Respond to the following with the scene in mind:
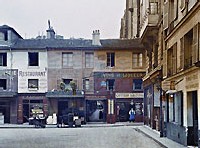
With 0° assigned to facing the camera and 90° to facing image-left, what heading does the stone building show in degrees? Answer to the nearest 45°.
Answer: approximately 0°

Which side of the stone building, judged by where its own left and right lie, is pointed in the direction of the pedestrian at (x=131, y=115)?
left

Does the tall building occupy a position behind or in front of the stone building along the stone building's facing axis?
in front
